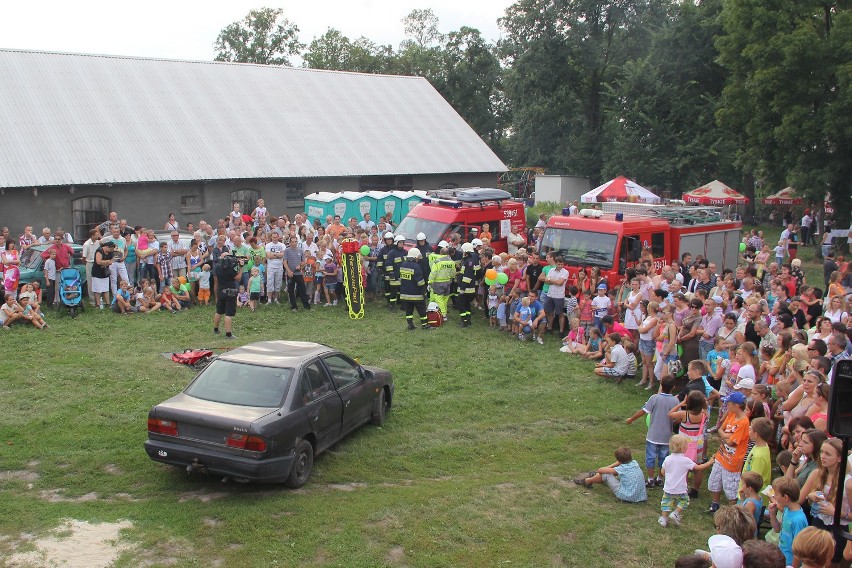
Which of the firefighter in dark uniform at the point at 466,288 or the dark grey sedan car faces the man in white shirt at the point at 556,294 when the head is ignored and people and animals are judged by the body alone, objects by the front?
the dark grey sedan car

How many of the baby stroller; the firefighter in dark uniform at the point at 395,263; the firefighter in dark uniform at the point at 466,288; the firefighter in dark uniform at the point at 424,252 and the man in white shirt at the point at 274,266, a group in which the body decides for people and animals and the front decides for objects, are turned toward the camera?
3

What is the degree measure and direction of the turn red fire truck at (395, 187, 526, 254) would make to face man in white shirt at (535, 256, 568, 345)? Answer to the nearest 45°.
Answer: approximately 90° to its left

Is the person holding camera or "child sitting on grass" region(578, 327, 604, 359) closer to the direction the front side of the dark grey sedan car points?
the child sitting on grass

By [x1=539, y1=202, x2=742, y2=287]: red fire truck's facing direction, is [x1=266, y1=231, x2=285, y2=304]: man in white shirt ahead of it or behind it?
ahead

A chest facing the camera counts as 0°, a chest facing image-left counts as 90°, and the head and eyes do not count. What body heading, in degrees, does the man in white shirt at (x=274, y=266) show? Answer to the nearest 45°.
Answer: approximately 0°

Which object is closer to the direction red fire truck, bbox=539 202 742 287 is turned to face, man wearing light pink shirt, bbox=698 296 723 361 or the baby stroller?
the baby stroller
